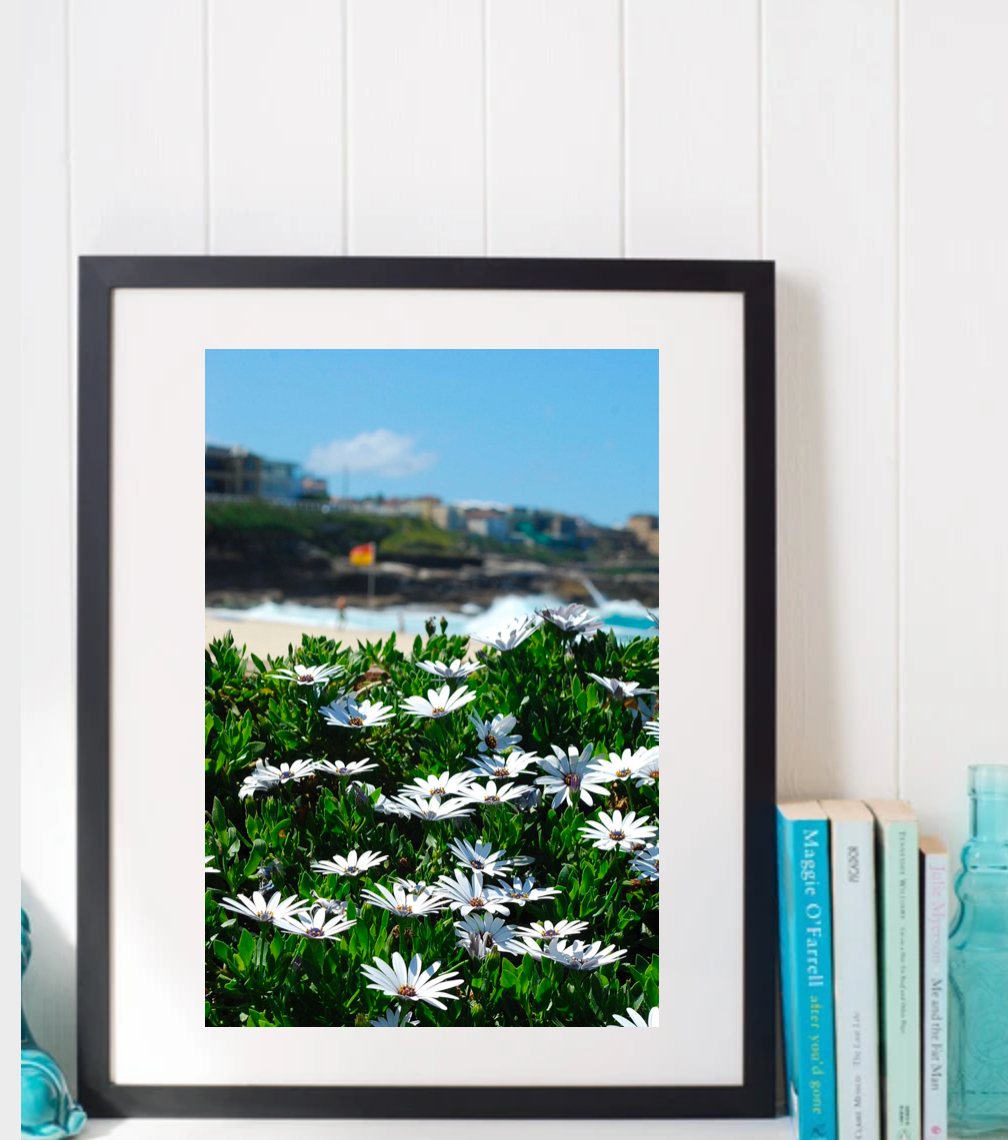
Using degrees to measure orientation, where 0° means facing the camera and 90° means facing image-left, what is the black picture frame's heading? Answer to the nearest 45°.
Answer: approximately 0°
